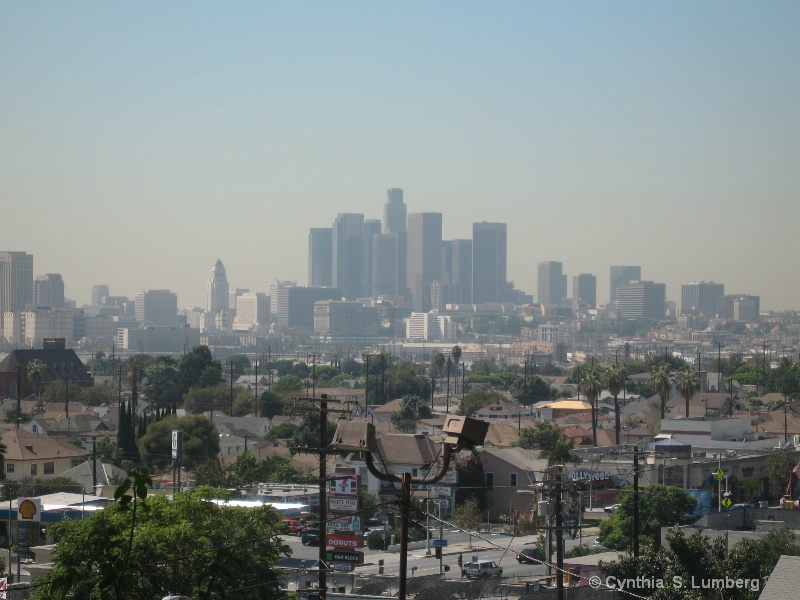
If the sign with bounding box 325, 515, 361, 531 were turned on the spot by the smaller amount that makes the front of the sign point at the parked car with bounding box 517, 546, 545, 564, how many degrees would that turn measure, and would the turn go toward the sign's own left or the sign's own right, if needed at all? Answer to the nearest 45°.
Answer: approximately 135° to the sign's own left

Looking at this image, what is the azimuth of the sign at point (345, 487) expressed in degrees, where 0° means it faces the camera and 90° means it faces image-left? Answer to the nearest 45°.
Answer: approximately 0°

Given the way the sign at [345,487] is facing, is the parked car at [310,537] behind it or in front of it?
behind

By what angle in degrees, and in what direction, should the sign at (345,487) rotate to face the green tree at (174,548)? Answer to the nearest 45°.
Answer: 0° — it already faces it

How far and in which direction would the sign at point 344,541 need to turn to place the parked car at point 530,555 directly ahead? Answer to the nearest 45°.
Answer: approximately 135° to its left
